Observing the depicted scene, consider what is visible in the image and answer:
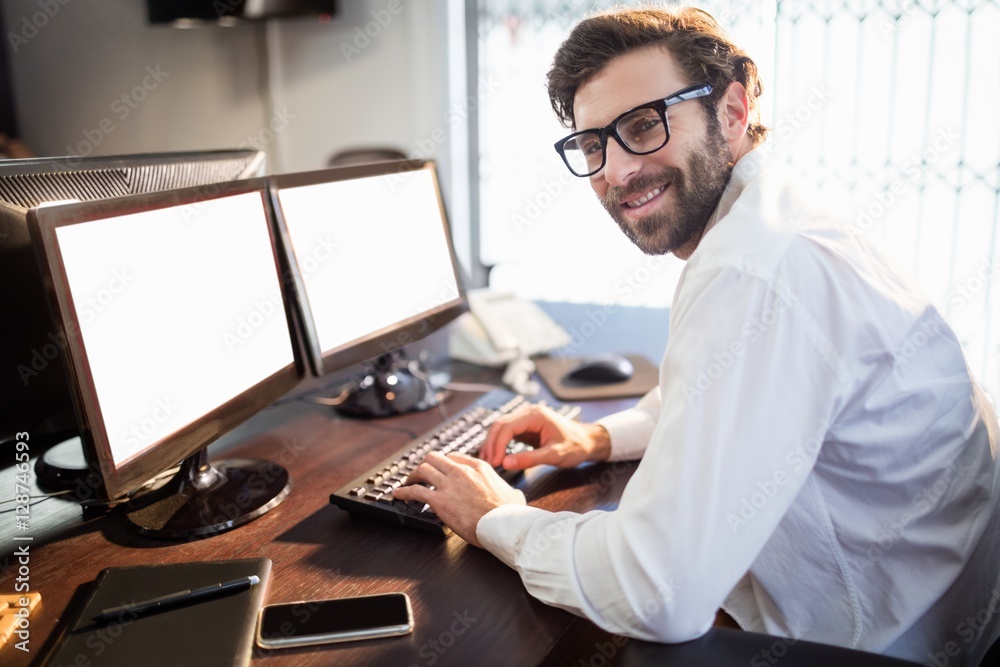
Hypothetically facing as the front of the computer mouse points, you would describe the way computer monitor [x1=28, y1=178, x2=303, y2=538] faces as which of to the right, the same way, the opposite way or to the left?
the opposite way

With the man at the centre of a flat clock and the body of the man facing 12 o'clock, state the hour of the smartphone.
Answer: The smartphone is roughly at 11 o'clock from the man.

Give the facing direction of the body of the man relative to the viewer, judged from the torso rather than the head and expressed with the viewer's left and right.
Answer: facing to the left of the viewer

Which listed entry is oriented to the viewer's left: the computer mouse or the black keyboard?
the computer mouse

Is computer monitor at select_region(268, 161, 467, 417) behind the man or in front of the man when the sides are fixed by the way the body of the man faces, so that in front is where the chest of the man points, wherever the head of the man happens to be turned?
in front

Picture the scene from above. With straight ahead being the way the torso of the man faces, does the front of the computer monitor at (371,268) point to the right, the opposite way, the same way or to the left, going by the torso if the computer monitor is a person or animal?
the opposite way

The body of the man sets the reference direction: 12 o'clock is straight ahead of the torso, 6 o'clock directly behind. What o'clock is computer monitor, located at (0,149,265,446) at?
The computer monitor is roughly at 12 o'clock from the man.

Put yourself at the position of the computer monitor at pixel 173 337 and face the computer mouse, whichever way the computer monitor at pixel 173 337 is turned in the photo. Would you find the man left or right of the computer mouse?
right

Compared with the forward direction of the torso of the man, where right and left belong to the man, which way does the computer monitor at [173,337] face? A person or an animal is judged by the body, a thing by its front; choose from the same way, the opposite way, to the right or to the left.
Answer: the opposite way

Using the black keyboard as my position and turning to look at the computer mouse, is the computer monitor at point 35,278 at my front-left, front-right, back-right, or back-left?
back-left
